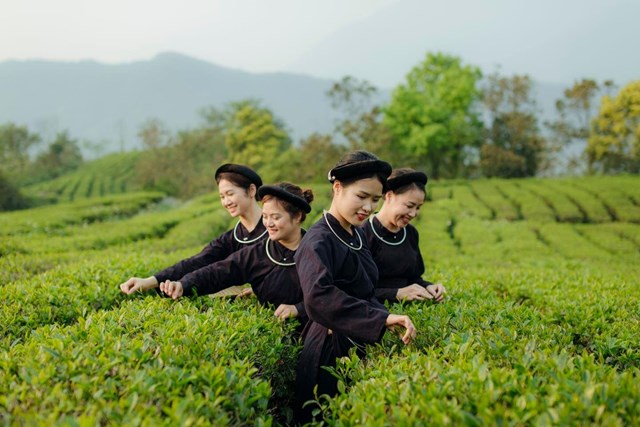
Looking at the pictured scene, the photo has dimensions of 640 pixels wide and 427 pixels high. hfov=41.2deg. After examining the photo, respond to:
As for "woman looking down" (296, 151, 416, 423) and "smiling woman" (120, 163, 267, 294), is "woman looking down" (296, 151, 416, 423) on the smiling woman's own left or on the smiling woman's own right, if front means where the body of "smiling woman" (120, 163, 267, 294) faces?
on the smiling woman's own left

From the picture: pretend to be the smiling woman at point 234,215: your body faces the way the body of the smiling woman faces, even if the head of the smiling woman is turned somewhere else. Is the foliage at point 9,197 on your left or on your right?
on your right

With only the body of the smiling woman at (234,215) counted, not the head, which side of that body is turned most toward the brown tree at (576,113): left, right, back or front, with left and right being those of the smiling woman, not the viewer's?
back

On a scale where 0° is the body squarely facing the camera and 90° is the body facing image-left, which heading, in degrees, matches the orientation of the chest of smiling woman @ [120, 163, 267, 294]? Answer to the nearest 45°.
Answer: approximately 45°

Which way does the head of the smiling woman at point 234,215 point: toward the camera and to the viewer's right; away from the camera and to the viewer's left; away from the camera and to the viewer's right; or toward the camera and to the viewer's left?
toward the camera and to the viewer's left

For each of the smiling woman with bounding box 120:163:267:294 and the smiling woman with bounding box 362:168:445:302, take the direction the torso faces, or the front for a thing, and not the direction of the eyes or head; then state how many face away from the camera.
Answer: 0

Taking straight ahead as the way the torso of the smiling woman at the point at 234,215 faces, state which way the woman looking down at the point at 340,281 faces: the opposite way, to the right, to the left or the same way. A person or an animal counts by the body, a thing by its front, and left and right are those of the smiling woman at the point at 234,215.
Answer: to the left

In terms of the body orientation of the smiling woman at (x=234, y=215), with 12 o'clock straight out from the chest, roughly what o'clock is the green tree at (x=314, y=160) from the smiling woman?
The green tree is roughly at 5 o'clock from the smiling woman.

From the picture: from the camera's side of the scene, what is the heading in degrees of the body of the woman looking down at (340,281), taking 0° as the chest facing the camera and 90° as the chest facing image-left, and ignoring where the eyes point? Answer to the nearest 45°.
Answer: approximately 315°

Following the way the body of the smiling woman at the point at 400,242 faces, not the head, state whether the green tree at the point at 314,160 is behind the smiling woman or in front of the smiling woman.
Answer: behind

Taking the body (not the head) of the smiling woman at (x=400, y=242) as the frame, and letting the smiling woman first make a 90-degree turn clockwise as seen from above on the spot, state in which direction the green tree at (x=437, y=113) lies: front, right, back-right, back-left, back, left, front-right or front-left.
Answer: back-right

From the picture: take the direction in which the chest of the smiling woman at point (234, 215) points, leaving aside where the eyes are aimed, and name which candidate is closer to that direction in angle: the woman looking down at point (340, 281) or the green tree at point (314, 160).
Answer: the woman looking down

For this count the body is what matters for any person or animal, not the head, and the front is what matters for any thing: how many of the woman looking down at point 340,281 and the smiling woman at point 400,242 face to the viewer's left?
0
